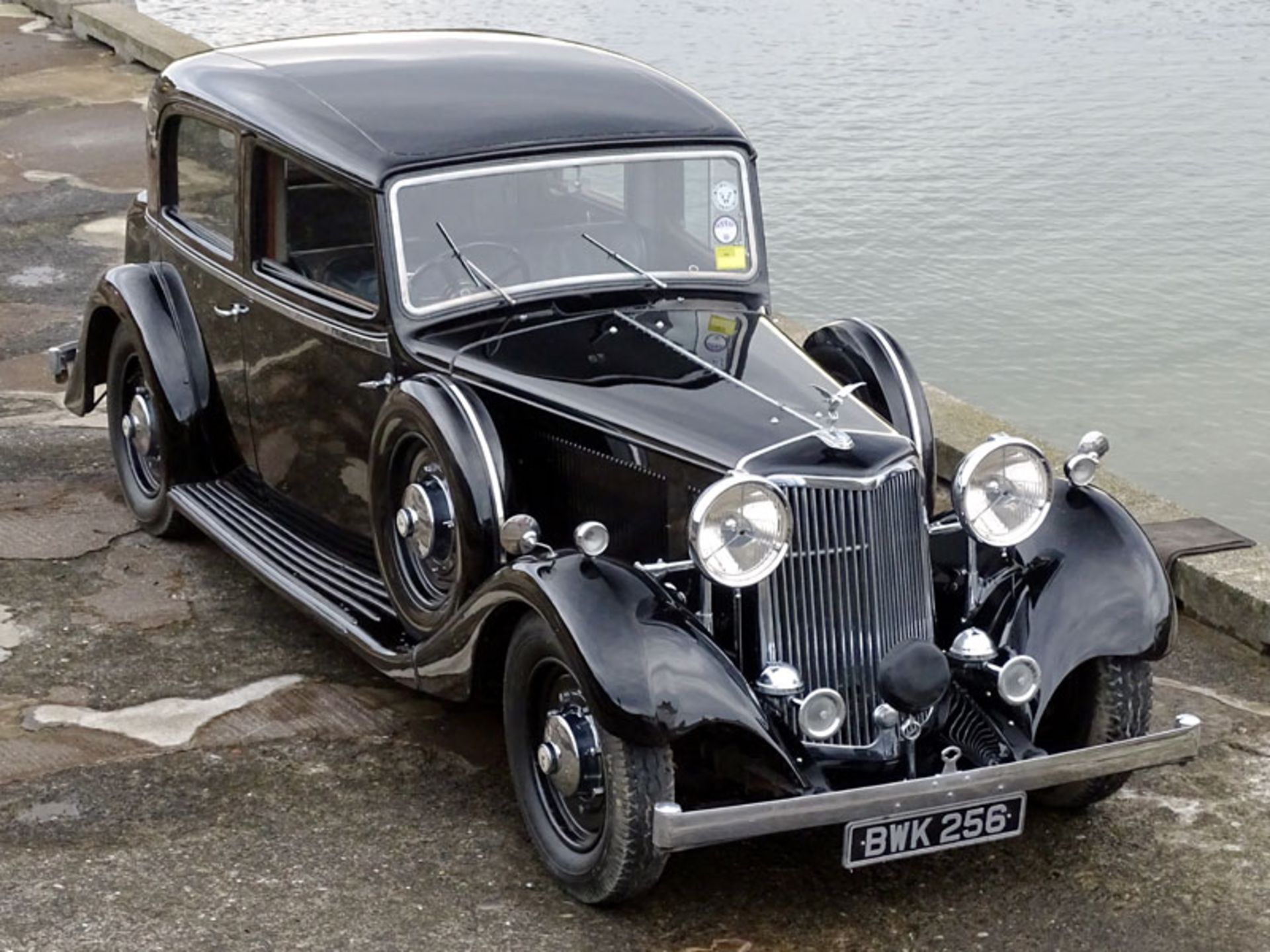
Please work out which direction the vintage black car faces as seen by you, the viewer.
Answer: facing the viewer and to the right of the viewer
